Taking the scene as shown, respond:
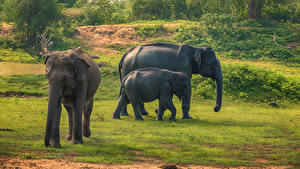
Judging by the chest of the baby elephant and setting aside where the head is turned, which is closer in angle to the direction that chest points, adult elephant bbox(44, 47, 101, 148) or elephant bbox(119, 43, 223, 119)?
the elephant

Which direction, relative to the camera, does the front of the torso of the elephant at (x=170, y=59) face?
to the viewer's right

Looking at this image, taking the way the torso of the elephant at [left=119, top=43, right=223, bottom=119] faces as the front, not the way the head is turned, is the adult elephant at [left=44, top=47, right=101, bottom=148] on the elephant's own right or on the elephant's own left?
on the elephant's own right

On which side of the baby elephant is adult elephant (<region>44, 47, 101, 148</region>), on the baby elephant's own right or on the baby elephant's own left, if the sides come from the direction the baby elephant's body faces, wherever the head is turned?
on the baby elephant's own right

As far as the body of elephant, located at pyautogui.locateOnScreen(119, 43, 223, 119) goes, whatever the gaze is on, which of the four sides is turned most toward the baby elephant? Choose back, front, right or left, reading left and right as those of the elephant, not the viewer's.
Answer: right

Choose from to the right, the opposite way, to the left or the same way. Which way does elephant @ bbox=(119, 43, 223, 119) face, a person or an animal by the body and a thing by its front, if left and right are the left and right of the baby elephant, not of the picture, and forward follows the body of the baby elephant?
the same way

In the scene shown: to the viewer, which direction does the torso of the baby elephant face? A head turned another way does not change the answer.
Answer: to the viewer's right

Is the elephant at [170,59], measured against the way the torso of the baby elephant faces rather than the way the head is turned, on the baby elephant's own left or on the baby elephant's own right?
on the baby elephant's own left

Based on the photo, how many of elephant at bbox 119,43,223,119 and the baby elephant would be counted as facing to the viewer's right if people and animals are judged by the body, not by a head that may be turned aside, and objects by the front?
2
